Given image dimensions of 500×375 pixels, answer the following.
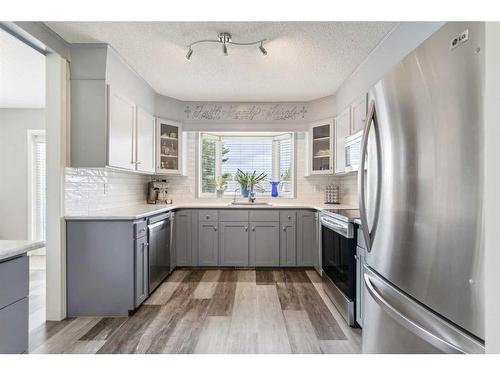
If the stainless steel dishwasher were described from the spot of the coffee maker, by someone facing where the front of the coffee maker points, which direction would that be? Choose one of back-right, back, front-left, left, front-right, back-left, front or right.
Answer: front-right

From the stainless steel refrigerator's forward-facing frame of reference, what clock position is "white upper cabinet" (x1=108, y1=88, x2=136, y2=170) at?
The white upper cabinet is roughly at 2 o'clock from the stainless steel refrigerator.

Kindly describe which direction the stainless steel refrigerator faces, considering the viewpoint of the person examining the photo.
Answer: facing the viewer and to the left of the viewer

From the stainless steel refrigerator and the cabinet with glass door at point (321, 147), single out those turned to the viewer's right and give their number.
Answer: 0

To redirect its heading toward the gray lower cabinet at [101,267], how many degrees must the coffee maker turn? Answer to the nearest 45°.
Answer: approximately 45° to its right

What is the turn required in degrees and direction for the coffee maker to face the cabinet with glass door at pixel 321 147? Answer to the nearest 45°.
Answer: approximately 45° to its left

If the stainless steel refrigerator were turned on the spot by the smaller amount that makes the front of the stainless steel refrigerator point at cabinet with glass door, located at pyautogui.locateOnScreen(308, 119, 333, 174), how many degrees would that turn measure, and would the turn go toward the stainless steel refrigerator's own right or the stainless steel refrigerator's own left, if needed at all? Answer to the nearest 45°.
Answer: approximately 135° to the stainless steel refrigerator's own right

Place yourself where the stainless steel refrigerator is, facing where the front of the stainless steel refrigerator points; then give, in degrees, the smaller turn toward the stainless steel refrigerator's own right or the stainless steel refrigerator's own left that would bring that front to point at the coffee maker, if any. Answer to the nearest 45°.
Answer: approximately 90° to the stainless steel refrigerator's own right

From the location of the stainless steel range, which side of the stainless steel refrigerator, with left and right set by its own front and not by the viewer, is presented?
right

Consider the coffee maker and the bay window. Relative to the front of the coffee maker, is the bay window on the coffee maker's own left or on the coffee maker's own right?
on the coffee maker's own left

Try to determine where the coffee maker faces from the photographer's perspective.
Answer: facing the viewer and to the right of the viewer
